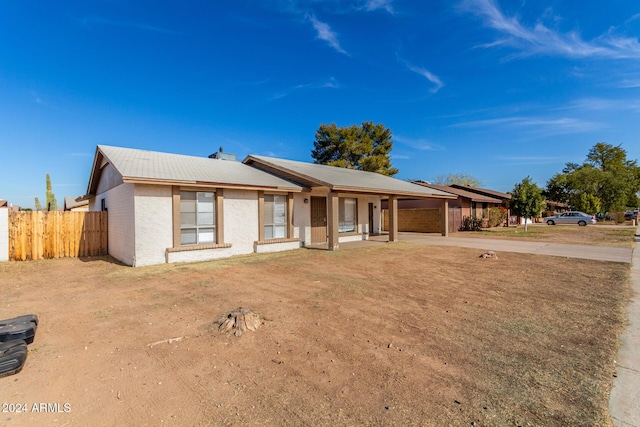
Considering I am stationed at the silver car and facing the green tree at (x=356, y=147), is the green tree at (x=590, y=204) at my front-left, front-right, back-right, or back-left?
back-right

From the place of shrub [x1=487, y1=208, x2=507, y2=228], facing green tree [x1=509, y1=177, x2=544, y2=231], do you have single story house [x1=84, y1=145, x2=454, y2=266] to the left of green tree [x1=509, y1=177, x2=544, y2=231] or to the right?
right

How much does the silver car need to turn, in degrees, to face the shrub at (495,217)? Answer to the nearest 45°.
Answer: approximately 45° to its left

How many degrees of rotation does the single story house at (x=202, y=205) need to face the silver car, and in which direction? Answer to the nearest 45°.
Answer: approximately 90° to its left

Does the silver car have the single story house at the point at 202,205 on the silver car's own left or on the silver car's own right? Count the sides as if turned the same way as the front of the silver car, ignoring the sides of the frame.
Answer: on the silver car's own left

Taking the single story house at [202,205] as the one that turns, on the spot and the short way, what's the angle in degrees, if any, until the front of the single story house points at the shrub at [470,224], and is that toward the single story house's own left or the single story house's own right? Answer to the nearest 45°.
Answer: approximately 90° to the single story house's own left

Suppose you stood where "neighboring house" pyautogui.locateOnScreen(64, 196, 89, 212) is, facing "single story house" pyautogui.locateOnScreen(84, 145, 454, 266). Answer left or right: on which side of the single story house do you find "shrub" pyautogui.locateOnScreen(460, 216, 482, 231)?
left

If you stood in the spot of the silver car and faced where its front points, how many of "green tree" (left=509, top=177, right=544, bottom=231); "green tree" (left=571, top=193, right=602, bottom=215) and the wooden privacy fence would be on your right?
1

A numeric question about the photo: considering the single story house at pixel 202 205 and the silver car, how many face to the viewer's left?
1

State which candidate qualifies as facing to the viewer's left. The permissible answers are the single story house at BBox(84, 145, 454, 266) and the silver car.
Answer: the silver car

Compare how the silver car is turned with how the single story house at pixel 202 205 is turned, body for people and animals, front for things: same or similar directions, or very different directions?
very different directions

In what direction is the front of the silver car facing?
to the viewer's left

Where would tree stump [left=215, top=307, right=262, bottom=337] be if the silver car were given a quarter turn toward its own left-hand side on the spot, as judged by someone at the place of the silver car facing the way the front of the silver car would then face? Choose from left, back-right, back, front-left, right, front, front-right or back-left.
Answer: front

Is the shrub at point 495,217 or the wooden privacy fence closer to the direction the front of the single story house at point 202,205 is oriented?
the shrub

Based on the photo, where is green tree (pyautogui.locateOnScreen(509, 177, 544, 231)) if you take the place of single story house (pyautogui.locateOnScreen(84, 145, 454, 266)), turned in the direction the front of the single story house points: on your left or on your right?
on your left
